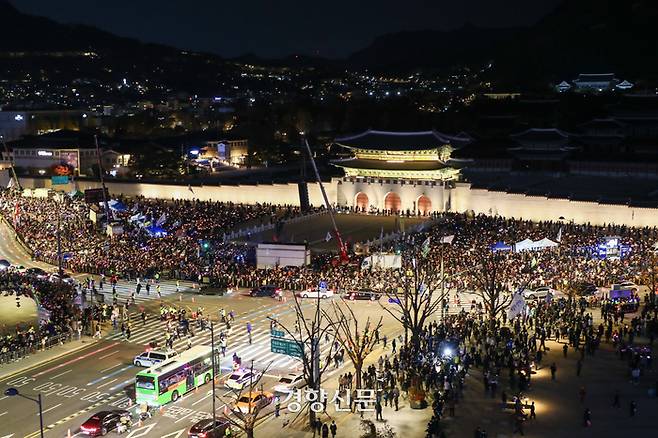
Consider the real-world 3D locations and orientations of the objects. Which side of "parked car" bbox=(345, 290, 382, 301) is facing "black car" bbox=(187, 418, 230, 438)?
right

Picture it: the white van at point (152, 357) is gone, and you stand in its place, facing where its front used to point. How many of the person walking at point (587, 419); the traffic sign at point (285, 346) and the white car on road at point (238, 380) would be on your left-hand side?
3

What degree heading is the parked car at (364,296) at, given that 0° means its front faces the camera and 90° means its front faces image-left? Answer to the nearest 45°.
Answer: approximately 270°

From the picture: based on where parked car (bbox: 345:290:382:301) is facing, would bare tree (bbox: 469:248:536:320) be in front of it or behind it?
in front

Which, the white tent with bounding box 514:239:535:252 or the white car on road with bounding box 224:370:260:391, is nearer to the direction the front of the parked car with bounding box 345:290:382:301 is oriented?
the white tent

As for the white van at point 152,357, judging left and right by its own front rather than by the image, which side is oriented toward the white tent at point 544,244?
back

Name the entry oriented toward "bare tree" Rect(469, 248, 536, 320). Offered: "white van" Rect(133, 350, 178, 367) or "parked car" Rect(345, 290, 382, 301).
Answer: the parked car
